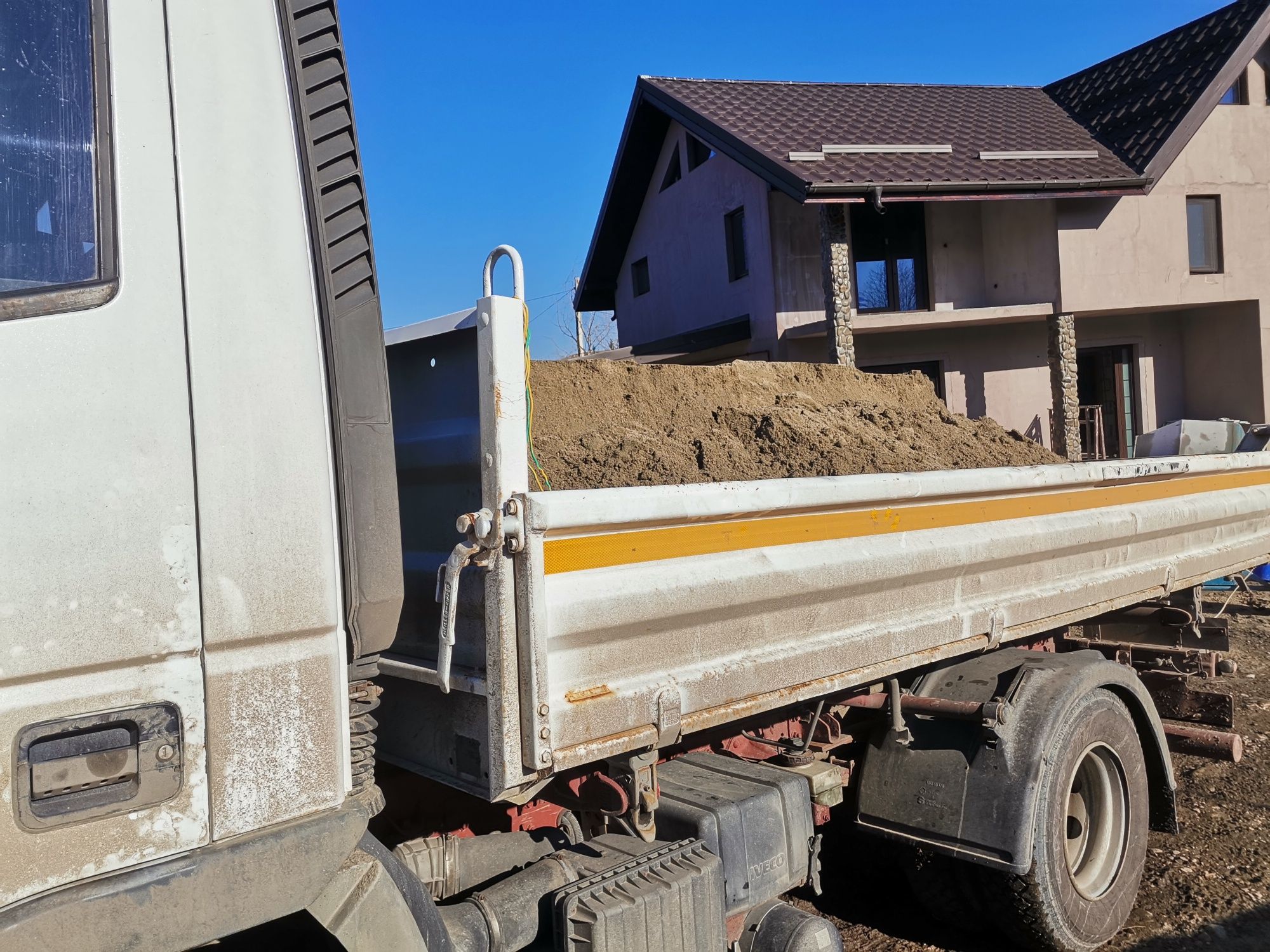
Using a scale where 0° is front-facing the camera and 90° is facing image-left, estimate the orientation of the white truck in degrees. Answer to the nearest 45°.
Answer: approximately 45°

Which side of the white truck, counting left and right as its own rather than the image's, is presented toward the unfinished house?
back
